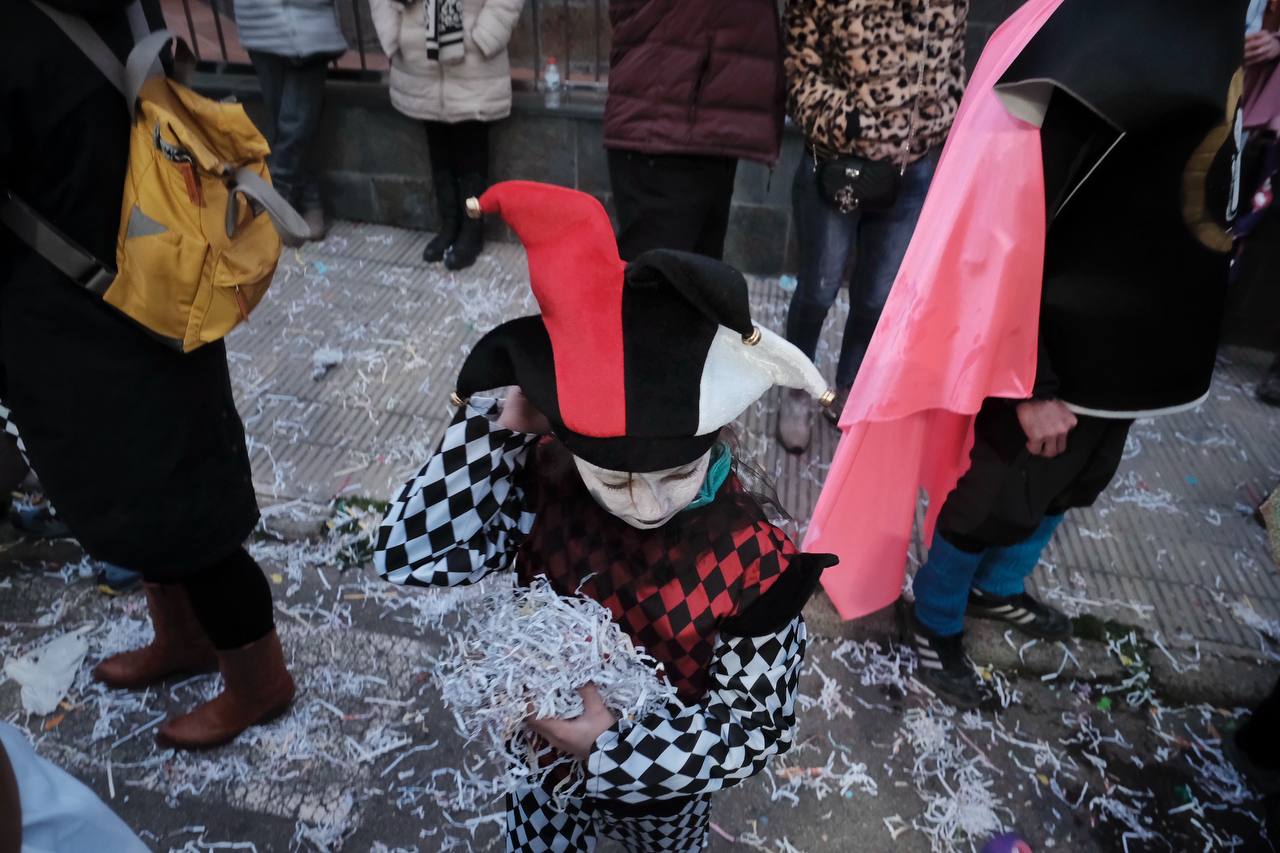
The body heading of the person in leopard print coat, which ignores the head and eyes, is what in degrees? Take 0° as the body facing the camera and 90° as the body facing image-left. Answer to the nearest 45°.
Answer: approximately 0°

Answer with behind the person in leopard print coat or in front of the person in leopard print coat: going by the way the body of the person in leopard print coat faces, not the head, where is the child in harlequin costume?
in front

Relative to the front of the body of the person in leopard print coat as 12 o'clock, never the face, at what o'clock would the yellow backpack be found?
The yellow backpack is roughly at 1 o'clock from the person in leopard print coat.

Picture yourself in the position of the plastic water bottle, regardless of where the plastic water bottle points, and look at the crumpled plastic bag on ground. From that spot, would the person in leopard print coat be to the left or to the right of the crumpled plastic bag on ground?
left

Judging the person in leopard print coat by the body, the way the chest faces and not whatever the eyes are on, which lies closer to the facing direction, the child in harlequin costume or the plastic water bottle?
the child in harlequin costume

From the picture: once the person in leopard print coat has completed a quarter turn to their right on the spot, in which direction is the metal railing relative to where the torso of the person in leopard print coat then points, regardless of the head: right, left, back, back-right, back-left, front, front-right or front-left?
front-right

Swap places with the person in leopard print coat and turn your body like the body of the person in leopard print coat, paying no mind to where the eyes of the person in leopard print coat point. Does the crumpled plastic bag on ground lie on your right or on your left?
on your right

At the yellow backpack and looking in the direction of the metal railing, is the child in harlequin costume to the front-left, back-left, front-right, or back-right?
back-right

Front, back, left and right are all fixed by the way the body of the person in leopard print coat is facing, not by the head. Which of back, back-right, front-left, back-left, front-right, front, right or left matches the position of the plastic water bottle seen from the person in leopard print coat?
back-right
